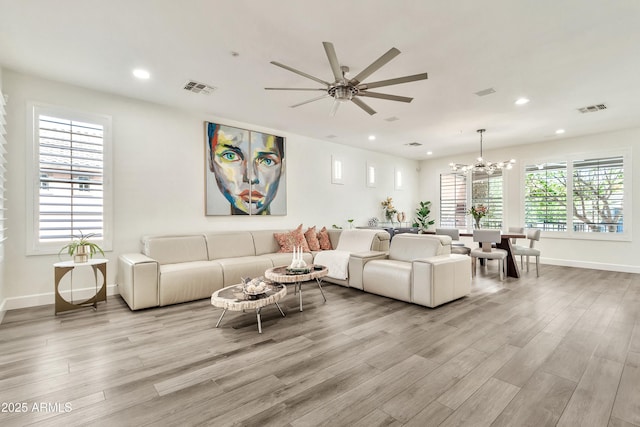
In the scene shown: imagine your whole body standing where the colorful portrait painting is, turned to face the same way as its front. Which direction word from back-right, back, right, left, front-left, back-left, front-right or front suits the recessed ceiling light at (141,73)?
right

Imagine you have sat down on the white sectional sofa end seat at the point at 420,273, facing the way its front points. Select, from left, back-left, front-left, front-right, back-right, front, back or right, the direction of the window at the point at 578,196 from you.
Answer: back

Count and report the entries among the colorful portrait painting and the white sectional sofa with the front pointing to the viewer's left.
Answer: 0

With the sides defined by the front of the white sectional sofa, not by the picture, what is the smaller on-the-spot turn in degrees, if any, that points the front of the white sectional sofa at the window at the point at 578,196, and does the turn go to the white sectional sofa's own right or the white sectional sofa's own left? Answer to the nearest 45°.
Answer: approximately 45° to the white sectional sofa's own left

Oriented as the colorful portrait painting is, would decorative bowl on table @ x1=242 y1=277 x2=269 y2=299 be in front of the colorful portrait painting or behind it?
in front

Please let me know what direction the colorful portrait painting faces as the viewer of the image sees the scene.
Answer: facing the viewer and to the right of the viewer

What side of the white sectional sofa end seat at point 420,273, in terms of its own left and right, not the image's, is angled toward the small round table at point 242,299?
front

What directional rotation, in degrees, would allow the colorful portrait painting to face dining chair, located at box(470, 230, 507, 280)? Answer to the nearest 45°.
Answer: approximately 45° to its left

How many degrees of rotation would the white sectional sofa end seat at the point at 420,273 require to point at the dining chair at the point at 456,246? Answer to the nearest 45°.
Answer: approximately 135° to its right

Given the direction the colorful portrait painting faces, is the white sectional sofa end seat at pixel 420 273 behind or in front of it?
in front

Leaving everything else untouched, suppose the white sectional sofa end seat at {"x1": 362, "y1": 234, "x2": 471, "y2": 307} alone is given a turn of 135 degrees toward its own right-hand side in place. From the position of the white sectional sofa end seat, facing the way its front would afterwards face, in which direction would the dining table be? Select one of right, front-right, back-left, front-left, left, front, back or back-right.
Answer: front-right

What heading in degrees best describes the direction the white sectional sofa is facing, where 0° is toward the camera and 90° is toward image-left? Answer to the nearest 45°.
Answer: approximately 315°

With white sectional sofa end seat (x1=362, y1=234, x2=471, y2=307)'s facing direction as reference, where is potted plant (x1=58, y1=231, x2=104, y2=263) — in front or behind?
in front

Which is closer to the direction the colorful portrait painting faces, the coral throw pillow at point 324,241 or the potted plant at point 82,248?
the coral throw pillow

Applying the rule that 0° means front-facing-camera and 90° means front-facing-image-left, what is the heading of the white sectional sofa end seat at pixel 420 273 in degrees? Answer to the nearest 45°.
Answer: approximately 45°

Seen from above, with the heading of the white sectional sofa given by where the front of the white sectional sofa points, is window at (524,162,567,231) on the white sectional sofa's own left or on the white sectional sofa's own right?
on the white sectional sofa's own left

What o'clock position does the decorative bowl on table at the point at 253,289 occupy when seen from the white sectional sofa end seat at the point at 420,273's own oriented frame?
The decorative bowl on table is roughly at 12 o'clock from the white sectional sofa end seat.

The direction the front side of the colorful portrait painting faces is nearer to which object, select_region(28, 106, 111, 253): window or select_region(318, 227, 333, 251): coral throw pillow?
the coral throw pillow

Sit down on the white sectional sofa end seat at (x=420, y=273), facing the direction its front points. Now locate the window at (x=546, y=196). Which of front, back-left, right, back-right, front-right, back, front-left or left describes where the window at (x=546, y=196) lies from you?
back
